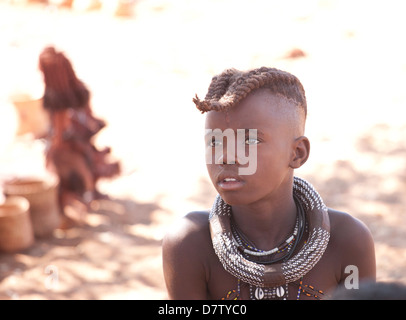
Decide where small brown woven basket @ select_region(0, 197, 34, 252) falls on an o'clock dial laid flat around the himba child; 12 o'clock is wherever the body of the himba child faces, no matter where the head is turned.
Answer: The small brown woven basket is roughly at 5 o'clock from the himba child.

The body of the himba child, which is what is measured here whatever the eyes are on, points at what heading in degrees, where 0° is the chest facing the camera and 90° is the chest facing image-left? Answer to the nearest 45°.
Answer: approximately 0°

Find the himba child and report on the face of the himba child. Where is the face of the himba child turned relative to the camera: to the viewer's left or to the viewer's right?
to the viewer's left

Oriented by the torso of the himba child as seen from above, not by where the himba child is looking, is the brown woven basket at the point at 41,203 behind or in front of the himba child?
behind
